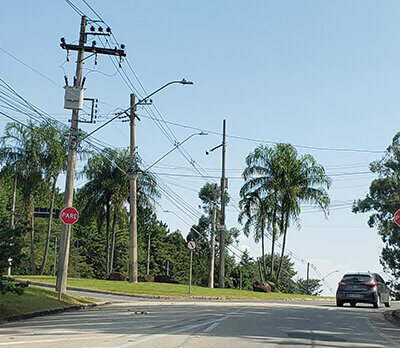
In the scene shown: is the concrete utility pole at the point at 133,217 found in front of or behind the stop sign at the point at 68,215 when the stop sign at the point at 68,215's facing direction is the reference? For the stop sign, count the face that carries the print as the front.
behind

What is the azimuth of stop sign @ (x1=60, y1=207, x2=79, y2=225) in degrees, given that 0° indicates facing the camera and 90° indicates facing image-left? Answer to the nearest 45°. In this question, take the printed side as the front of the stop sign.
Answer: approximately 0°

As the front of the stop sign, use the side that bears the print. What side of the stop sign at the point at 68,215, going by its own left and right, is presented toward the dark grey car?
left

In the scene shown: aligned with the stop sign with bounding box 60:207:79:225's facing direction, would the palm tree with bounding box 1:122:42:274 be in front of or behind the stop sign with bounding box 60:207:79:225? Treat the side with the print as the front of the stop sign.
behind

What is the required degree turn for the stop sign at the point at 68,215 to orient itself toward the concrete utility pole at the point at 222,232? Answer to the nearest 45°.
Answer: approximately 135° to its left

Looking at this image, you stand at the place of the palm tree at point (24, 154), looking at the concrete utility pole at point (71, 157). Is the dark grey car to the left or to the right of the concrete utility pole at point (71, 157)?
left
